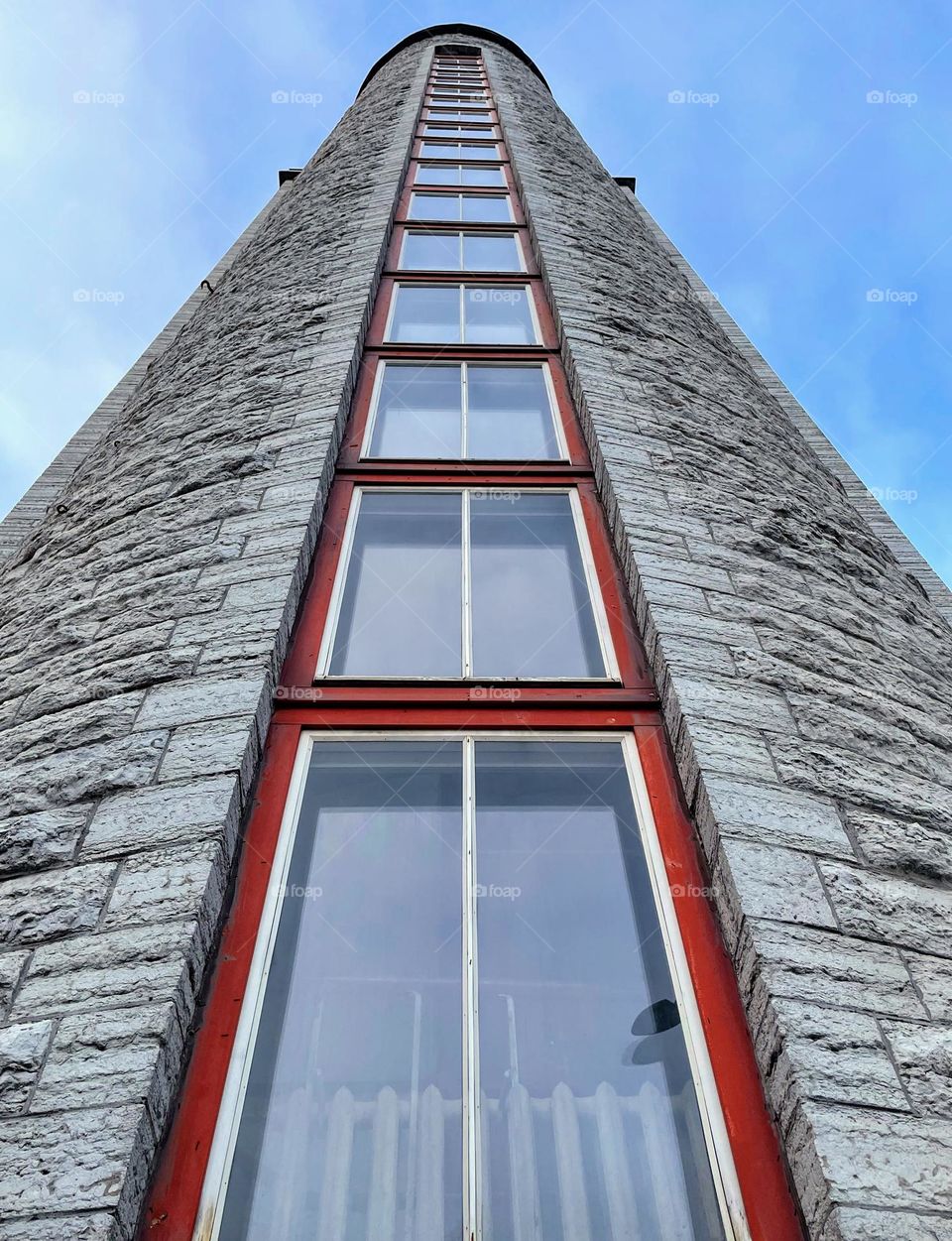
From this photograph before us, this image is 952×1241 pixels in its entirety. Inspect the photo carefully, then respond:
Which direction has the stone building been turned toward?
toward the camera
